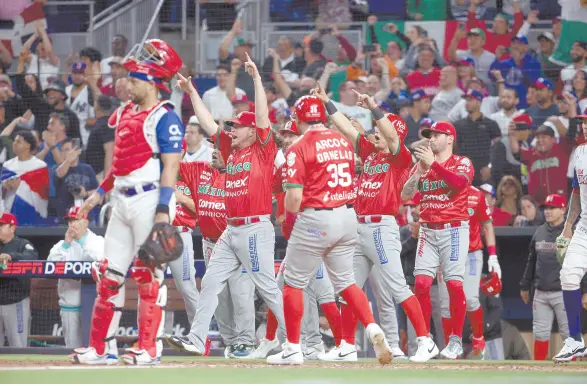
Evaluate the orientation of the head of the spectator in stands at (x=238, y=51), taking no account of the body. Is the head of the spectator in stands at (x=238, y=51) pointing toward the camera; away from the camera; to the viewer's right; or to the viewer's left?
toward the camera

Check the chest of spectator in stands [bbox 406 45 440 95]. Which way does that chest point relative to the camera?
toward the camera

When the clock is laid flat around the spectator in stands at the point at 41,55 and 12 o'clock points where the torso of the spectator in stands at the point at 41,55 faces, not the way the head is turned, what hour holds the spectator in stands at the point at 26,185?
the spectator in stands at the point at 26,185 is roughly at 12 o'clock from the spectator in stands at the point at 41,55.

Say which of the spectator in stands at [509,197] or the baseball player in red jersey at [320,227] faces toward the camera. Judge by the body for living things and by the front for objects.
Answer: the spectator in stands

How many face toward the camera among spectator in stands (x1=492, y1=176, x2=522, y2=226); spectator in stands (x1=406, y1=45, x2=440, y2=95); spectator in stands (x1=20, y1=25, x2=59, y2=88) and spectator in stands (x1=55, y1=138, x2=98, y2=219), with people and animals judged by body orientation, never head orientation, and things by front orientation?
4

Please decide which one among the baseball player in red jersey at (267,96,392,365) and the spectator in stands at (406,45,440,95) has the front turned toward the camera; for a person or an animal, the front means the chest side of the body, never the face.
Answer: the spectator in stands

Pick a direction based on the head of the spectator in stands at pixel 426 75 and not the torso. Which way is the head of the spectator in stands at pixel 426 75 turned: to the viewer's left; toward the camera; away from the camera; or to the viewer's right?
toward the camera

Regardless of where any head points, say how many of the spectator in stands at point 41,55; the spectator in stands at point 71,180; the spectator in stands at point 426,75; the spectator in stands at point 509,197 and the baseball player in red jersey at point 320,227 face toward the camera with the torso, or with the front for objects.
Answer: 4

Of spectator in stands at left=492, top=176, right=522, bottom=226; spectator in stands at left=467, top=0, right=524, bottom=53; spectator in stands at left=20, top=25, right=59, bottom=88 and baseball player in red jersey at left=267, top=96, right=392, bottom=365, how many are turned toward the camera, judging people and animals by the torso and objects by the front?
3

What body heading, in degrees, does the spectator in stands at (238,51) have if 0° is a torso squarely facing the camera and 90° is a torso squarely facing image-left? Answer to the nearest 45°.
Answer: approximately 315°

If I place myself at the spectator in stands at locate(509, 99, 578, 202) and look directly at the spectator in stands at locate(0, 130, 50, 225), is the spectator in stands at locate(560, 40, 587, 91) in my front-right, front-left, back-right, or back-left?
back-right

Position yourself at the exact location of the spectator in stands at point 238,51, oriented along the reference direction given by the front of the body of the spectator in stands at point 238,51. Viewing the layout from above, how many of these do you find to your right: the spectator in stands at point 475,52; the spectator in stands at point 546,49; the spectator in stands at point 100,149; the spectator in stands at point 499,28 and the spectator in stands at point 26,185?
2

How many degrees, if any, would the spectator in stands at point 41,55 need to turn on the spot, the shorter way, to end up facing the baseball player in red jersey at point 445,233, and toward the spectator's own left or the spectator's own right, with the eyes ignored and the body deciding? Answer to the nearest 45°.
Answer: approximately 45° to the spectator's own left

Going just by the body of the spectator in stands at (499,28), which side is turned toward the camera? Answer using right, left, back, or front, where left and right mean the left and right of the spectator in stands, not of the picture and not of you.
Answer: front

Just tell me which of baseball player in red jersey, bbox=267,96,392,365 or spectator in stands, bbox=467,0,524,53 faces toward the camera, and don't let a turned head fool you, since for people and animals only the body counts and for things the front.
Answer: the spectator in stands

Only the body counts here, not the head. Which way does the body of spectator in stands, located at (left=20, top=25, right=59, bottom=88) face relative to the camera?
toward the camera
